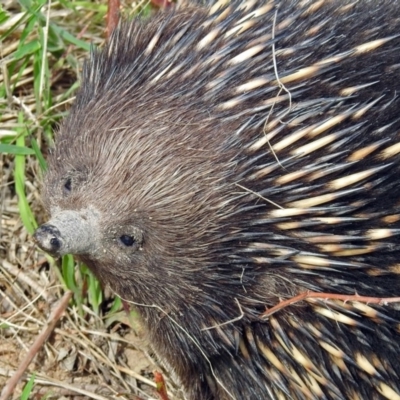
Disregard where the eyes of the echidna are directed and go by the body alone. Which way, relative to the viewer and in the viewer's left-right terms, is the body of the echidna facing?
facing the viewer and to the left of the viewer
